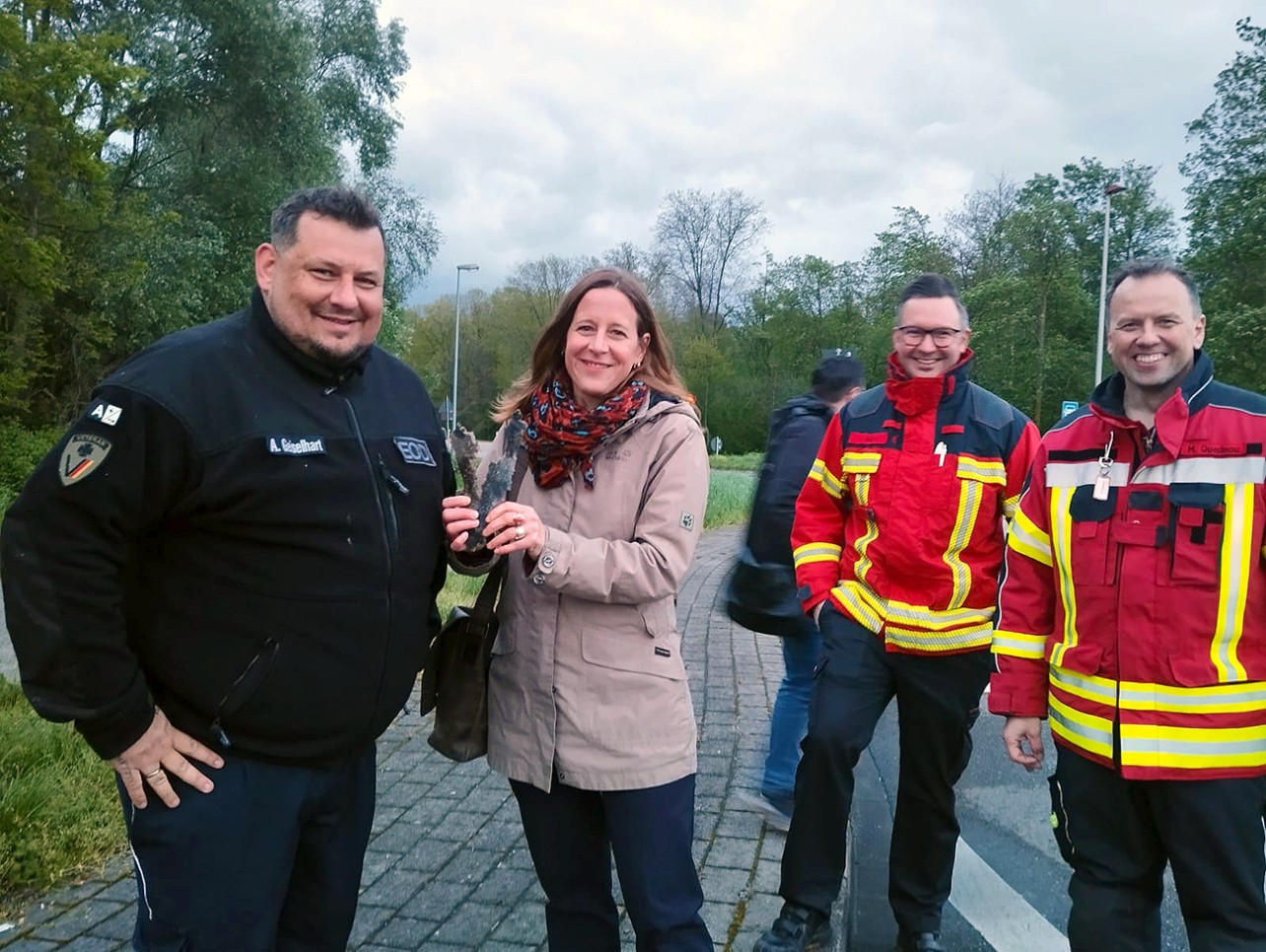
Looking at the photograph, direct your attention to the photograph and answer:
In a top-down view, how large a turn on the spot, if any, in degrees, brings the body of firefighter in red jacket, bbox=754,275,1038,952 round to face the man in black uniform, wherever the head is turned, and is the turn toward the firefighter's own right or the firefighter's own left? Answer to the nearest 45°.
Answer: approximately 45° to the firefighter's own right

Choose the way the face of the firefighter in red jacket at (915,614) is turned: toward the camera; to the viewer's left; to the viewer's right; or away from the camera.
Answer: toward the camera

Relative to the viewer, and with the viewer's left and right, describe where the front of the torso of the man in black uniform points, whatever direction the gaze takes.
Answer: facing the viewer and to the right of the viewer

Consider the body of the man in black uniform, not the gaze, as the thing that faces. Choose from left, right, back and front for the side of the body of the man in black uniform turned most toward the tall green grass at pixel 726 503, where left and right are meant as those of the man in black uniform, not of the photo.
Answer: left

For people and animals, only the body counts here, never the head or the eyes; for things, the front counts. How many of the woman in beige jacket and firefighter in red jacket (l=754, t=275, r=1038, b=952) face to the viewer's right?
0

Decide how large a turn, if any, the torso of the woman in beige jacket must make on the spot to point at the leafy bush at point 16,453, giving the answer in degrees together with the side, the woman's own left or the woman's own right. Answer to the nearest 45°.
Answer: approximately 90° to the woman's own right

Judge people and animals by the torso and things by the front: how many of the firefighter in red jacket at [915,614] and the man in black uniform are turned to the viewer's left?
0

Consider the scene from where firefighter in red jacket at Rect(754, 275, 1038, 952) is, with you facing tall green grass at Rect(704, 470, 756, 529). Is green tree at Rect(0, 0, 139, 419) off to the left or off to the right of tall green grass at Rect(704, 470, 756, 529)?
left

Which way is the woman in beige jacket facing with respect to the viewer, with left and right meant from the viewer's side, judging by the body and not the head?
facing the viewer and to the left of the viewer

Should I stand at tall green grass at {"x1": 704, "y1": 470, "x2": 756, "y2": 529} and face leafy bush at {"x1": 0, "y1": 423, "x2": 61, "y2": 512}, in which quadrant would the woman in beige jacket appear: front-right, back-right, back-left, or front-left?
front-left

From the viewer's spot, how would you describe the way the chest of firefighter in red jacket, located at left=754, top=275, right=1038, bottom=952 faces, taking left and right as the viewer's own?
facing the viewer

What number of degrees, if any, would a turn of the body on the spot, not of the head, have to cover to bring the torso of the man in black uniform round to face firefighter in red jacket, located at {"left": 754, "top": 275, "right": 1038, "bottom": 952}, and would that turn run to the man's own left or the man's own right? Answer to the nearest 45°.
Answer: approximately 45° to the man's own left

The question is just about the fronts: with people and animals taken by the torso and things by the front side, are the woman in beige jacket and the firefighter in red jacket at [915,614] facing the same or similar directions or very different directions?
same or similar directions

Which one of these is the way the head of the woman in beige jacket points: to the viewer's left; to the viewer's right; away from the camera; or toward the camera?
toward the camera
